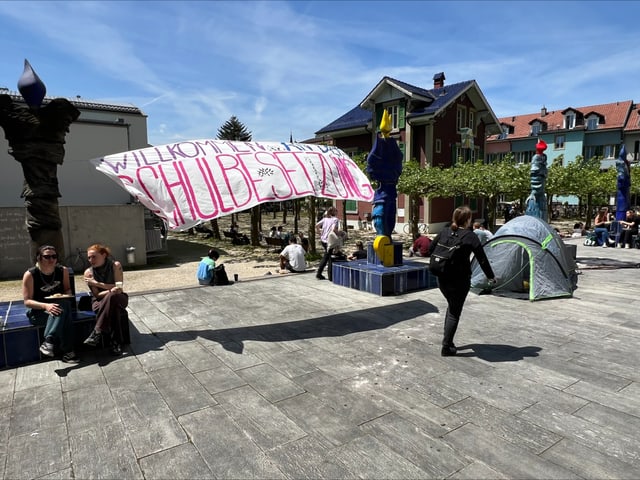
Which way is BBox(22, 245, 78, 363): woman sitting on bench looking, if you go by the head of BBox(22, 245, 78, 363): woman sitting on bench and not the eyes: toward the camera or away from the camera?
toward the camera

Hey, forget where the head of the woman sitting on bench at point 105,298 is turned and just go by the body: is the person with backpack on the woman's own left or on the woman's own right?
on the woman's own left
